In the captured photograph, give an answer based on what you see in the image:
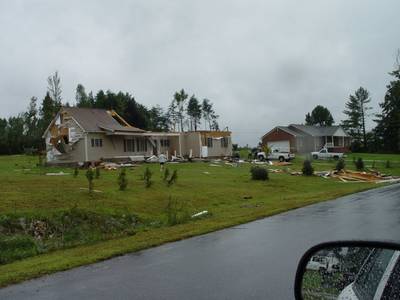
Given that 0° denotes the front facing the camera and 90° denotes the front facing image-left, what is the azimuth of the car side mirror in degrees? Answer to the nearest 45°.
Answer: approximately 0°

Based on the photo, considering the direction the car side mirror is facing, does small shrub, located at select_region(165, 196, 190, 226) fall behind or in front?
behind
